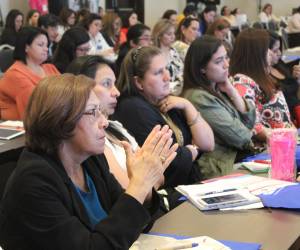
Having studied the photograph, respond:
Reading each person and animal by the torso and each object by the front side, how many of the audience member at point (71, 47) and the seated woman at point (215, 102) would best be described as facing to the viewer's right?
2

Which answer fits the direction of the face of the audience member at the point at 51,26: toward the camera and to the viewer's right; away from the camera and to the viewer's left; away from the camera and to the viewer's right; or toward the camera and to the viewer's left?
toward the camera and to the viewer's right

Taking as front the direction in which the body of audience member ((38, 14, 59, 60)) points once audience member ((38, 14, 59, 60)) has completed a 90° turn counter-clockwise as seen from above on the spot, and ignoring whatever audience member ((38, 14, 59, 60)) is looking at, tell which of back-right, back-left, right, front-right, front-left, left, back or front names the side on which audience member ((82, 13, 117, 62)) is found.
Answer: front

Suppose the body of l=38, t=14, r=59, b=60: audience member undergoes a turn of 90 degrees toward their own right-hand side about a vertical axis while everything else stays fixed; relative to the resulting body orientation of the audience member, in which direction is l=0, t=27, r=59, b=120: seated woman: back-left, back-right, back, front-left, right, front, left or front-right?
front-left

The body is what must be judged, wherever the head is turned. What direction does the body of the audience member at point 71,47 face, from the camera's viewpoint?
to the viewer's right

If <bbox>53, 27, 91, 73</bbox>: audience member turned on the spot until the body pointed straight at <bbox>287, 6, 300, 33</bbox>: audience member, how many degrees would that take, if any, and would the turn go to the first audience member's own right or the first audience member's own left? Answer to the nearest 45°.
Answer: approximately 45° to the first audience member's own left

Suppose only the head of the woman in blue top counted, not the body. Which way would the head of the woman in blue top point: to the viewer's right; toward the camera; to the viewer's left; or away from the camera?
to the viewer's right

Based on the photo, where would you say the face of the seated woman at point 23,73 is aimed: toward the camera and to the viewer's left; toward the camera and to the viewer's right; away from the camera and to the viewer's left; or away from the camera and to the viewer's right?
toward the camera and to the viewer's right

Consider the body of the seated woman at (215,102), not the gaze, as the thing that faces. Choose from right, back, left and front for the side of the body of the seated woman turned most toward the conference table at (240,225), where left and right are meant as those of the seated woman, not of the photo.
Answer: right

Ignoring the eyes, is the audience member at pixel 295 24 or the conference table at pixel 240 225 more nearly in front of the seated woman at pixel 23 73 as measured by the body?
the conference table

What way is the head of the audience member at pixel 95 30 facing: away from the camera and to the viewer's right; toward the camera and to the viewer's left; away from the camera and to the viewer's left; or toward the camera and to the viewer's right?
toward the camera and to the viewer's right

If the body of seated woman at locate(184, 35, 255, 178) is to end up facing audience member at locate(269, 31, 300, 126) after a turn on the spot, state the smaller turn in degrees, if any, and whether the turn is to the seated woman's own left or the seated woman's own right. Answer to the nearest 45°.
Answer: approximately 45° to the seated woman's own left

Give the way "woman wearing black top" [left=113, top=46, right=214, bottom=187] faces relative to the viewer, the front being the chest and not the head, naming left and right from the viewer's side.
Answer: facing the viewer and to the right of the viewer
